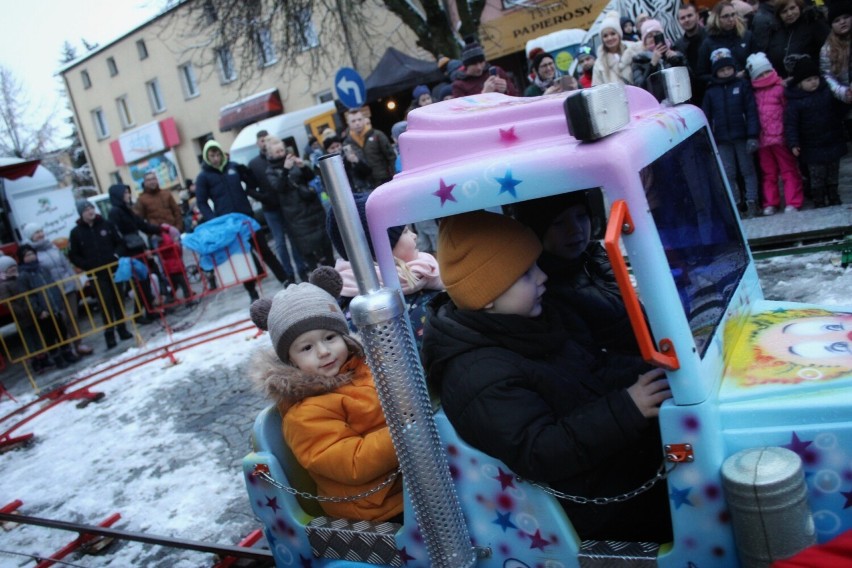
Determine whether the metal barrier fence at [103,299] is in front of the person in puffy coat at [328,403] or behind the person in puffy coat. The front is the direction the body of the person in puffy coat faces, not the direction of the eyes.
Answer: behind

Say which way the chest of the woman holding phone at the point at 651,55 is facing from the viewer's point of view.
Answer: toward the camera

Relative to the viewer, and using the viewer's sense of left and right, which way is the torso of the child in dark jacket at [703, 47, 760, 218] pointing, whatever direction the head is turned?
facing the viewer

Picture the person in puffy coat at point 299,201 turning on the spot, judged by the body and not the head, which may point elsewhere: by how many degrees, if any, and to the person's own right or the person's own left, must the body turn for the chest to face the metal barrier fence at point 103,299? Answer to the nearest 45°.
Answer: approximately 135° to the person's own right

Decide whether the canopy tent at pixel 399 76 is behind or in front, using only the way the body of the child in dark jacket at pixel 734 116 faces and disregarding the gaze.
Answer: behind

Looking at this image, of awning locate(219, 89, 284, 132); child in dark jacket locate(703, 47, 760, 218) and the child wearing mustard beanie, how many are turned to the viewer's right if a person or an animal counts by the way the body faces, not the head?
1

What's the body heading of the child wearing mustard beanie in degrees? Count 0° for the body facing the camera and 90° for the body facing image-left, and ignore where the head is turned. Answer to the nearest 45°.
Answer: approximately 270°

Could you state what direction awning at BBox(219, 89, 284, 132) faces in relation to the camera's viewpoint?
facing the viewer and to the left of the viewer

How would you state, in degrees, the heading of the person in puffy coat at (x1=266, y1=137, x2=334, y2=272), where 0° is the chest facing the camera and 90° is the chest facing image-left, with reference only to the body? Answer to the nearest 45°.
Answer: approximately 315°

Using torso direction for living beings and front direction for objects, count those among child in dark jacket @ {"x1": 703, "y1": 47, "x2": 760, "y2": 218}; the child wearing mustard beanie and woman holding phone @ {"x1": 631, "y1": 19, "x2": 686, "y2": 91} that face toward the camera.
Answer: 2
